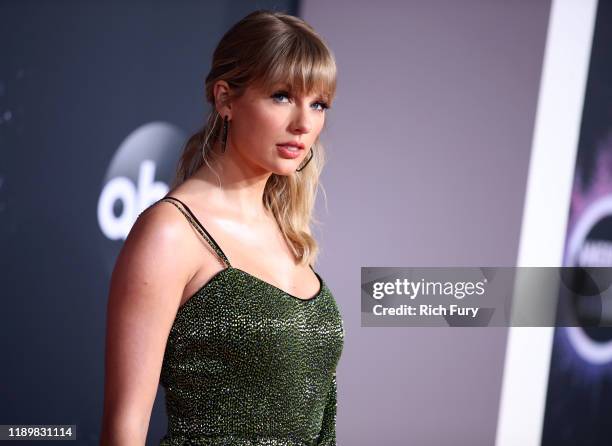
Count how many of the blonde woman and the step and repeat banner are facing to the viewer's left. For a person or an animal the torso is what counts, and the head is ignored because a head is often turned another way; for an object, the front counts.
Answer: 0

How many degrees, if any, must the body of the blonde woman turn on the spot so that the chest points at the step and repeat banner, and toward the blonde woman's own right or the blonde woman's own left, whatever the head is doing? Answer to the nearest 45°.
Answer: approximately 90° to the blonde woman's own left

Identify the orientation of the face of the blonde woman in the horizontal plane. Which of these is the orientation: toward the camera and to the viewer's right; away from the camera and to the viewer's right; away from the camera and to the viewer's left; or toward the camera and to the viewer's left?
toward the camera and to the viewer's right

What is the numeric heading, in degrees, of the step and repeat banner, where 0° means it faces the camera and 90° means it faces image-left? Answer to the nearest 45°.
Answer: approximately 0°

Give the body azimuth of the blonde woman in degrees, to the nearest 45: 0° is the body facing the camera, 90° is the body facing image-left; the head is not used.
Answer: approximately 315°

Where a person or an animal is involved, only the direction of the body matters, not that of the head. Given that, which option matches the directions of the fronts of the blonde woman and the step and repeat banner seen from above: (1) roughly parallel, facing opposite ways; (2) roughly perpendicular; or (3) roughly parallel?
roughly perpendicular

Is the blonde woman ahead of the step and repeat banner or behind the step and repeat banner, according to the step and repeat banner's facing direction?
ahead
